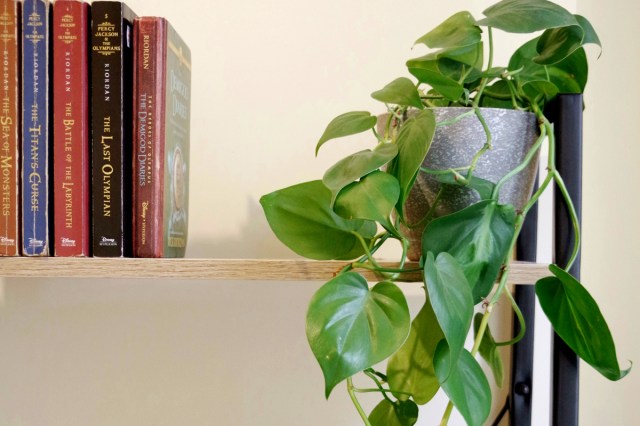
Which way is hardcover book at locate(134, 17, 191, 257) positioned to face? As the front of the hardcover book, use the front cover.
to the viewer's right

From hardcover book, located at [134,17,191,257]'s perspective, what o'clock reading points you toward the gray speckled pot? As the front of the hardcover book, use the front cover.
The gray speckled pot is roughly at 1 o'clock from the hardcover book.
